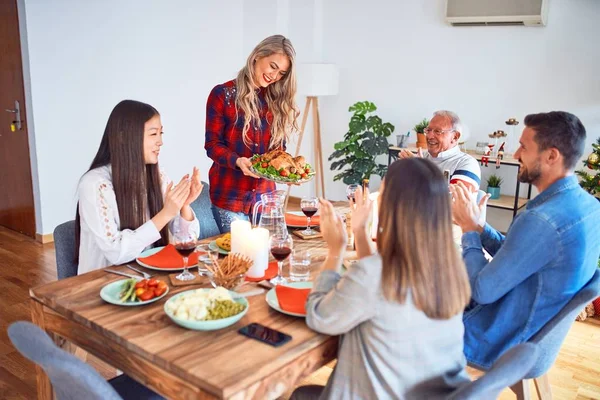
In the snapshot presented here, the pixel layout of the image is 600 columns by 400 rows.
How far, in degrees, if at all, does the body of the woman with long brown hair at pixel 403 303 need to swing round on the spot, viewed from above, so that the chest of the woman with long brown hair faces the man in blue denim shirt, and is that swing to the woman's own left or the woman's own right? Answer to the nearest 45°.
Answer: approximately 90° to the woman's own right

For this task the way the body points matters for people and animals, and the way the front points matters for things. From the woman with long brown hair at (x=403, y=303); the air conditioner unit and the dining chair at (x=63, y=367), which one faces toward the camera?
the air conditioner unit

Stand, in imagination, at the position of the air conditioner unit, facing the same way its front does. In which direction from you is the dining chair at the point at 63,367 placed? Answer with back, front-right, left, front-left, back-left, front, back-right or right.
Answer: front

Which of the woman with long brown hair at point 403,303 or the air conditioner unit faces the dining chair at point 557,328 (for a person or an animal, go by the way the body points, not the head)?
the air conditioner unit

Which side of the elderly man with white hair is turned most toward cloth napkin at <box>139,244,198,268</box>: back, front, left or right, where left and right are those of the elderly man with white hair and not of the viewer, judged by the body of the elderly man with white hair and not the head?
front

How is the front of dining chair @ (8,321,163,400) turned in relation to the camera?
facing away from the viewer and to the right of the viewer

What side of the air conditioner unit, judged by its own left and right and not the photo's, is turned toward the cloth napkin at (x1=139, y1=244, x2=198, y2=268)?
front

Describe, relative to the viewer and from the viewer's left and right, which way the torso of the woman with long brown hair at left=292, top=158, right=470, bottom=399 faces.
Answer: facing away from the viewer and to the left of the viewer

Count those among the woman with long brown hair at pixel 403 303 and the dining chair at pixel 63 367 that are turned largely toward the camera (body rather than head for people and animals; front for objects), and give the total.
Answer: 0

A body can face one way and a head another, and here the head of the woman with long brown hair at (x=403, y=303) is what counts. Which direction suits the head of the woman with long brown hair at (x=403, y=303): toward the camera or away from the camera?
away from the camera

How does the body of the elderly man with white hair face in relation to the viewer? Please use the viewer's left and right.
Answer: facing the viewer and to the left of the viewer

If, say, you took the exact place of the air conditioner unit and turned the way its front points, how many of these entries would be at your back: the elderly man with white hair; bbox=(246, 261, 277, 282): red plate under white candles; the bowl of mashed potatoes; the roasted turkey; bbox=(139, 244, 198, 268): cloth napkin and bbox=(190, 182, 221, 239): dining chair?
0

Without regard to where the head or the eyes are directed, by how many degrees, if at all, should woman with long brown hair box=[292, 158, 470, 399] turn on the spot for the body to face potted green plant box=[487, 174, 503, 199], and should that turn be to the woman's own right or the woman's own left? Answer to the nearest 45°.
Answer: approximately 45° to the woman's own right

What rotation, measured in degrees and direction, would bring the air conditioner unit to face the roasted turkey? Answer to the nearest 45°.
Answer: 0° — it already faces it

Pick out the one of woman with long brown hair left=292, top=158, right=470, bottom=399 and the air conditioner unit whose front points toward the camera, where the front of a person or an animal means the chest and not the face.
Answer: the air conditioner unit

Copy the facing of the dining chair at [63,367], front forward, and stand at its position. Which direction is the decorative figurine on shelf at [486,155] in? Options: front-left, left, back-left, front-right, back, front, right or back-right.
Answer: front

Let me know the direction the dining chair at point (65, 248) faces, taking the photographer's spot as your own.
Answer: facing the viewer and to the right of the viewer

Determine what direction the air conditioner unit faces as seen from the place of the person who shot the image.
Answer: facing the viewer

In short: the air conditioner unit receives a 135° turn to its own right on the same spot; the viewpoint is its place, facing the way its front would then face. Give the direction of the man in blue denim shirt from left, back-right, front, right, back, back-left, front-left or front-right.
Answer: back-left

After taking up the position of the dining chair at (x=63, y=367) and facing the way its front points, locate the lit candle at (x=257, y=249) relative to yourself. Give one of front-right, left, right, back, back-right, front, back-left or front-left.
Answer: front

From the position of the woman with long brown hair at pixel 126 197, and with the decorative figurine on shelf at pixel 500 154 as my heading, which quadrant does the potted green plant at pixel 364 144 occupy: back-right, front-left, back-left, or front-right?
front-left

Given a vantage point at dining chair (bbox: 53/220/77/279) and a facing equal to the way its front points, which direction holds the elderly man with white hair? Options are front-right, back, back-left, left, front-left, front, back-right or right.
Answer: front-left
